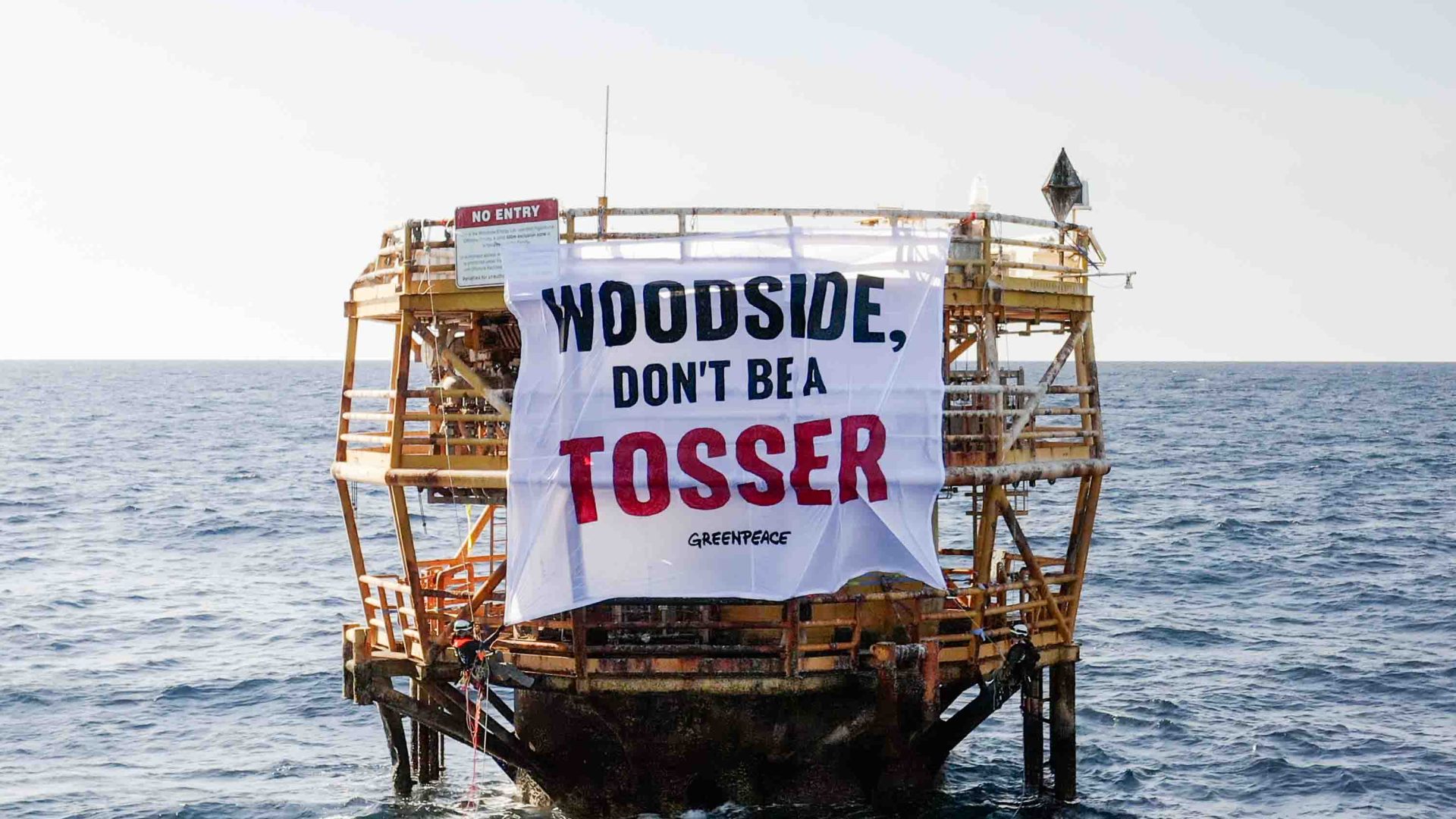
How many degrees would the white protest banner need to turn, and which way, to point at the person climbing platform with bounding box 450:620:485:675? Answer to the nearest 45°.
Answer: approximately 90° to its right

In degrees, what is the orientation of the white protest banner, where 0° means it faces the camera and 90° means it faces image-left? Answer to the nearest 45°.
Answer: approximately 0°
